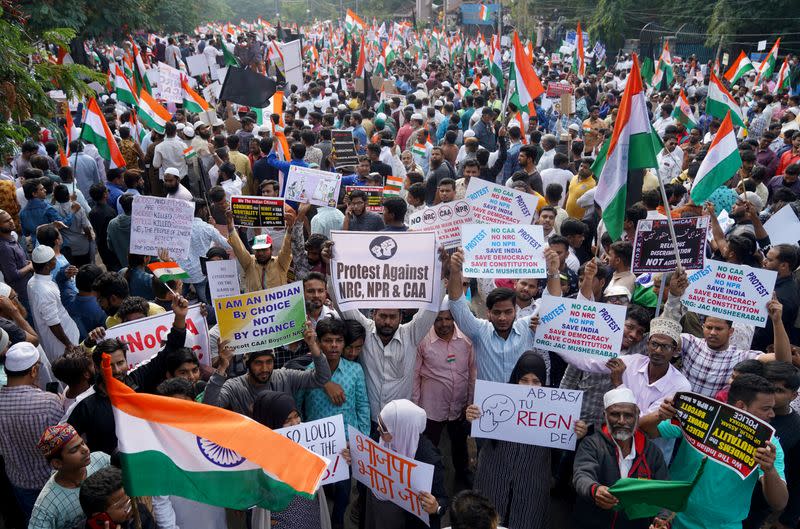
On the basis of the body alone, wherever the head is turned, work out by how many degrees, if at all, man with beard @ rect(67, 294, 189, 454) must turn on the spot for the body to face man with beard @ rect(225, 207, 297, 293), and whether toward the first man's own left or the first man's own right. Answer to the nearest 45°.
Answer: approximately 90° to the first man's own left

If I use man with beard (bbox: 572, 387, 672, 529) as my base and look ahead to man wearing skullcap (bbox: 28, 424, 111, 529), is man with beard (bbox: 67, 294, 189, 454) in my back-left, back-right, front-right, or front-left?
front-right

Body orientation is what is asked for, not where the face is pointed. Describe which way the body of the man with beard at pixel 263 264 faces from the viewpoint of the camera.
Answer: toward the camera

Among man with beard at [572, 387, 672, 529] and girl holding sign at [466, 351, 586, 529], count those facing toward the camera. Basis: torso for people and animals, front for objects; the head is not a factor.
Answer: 2

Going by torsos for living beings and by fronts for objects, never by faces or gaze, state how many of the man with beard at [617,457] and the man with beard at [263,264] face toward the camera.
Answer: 2

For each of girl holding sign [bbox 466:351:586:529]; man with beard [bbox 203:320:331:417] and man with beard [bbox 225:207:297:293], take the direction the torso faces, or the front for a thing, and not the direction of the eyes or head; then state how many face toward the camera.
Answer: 3

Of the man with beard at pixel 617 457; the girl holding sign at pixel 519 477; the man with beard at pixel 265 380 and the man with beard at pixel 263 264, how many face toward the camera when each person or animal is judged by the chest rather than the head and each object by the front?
4

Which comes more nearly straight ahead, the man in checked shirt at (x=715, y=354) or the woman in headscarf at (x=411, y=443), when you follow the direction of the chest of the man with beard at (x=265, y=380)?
the woman in headscarf

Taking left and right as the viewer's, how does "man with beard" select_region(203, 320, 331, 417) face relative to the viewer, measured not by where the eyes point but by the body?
facing the viewer

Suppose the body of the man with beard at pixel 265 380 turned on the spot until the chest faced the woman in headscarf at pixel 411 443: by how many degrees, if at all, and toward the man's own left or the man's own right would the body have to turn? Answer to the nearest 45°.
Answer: approximately 45° to the man's own left

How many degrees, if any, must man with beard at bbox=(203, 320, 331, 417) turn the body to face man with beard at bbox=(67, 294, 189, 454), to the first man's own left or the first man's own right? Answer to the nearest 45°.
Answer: approximately 90° to the first man's own right

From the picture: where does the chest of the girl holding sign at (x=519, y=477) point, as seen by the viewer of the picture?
toward the camera

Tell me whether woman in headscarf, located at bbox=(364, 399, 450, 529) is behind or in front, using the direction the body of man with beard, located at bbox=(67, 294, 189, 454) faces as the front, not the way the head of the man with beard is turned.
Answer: in front

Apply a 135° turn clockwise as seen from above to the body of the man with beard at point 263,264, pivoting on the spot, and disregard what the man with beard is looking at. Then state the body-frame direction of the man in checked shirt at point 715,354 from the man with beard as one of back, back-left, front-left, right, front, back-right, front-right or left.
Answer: back

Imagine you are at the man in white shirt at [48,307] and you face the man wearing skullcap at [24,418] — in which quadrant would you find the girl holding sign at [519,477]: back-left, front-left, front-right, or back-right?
front-left

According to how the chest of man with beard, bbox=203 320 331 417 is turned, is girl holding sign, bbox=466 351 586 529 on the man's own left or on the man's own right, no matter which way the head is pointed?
on the man's own left
